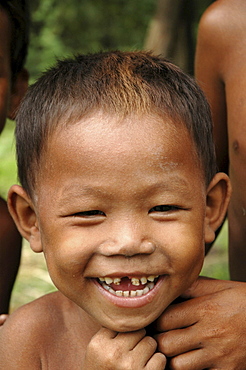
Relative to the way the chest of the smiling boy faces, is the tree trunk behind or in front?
behind

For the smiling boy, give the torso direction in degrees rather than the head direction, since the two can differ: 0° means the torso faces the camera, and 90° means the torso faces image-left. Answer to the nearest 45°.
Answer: approximately 0°
